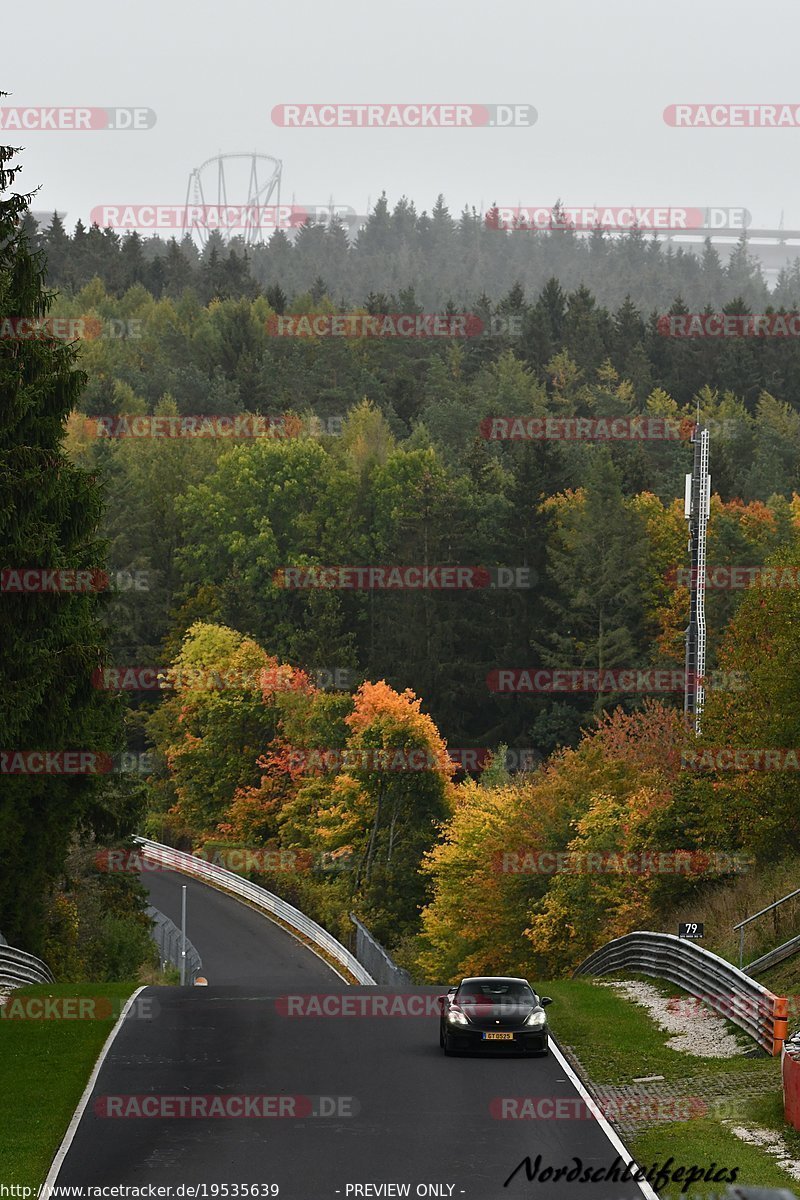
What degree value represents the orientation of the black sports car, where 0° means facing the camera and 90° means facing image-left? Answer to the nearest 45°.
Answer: approximately 0°

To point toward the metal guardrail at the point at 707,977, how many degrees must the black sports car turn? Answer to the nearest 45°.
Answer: approximately 135° to its left

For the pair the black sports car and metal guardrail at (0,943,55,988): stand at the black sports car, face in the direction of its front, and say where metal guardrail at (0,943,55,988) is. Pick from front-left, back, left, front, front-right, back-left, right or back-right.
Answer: back-right

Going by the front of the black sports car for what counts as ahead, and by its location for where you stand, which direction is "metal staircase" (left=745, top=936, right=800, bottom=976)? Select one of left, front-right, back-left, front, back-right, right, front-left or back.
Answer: back-left

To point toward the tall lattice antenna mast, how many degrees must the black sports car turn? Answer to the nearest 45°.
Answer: approximately 180°
